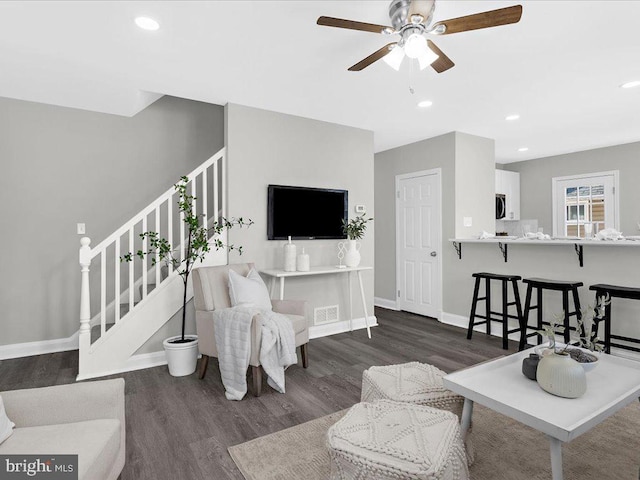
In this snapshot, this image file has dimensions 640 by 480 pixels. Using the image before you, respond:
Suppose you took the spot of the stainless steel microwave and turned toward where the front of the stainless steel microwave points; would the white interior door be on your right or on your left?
on your right

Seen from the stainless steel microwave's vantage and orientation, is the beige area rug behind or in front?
in front

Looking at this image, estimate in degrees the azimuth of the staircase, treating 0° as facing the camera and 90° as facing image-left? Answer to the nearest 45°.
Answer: approximately 45°

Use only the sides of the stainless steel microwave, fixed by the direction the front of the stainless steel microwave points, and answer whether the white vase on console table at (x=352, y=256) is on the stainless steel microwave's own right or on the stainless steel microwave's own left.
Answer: on the stainless steel microwave's own right

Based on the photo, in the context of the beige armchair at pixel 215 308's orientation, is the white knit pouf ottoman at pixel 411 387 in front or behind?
in front

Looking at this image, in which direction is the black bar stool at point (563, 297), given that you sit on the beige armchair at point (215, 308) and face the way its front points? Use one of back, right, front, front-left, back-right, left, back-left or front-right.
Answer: front-left

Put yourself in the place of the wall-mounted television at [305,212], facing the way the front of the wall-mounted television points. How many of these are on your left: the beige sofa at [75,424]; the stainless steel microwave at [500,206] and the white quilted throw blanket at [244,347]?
1

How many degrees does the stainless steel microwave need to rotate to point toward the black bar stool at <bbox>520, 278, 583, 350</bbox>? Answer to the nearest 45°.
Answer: approximately 45° to its right

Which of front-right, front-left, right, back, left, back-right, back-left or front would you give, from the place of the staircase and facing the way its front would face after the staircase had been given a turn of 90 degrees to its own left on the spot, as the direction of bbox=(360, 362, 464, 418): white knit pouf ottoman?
front

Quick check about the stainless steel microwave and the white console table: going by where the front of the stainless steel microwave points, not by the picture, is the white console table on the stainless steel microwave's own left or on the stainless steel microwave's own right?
on the stainless steel microwave's own right

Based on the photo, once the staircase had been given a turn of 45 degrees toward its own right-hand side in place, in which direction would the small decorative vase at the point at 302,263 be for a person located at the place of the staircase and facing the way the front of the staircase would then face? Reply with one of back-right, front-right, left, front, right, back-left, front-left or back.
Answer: back

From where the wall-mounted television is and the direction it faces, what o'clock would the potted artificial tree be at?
The potted artificial tree is roughly at 3 o'clock from the wall-mounted television.
